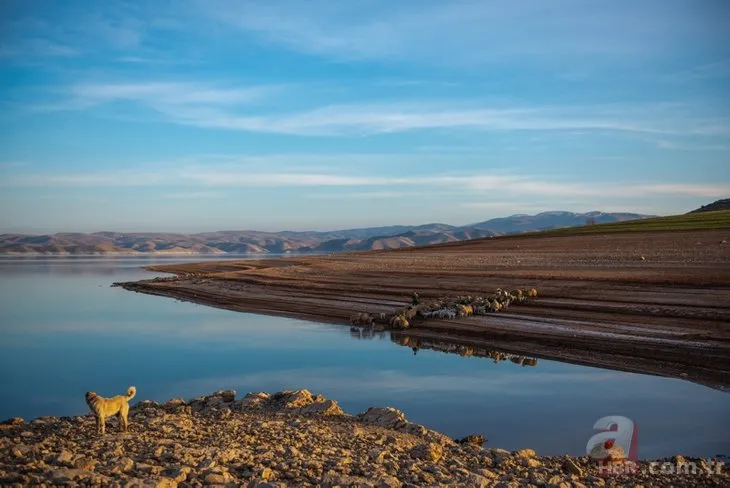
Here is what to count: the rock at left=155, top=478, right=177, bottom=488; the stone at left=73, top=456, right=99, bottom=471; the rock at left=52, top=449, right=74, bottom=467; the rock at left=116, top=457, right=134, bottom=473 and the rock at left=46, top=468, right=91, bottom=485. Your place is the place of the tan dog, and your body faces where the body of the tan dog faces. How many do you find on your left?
5

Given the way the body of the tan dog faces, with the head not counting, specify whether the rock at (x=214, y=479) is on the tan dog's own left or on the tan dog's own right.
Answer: on the tan dog's own left

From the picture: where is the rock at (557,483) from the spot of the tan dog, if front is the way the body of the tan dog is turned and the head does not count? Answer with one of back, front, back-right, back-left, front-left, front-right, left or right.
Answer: back-left

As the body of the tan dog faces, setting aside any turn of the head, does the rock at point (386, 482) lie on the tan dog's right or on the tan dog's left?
on the tan dog's left

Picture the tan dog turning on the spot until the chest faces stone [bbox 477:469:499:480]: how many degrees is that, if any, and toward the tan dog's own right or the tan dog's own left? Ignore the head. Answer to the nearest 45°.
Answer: approximately 135° to the tan dog's own left

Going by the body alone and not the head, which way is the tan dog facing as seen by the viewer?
to the viewer's left
